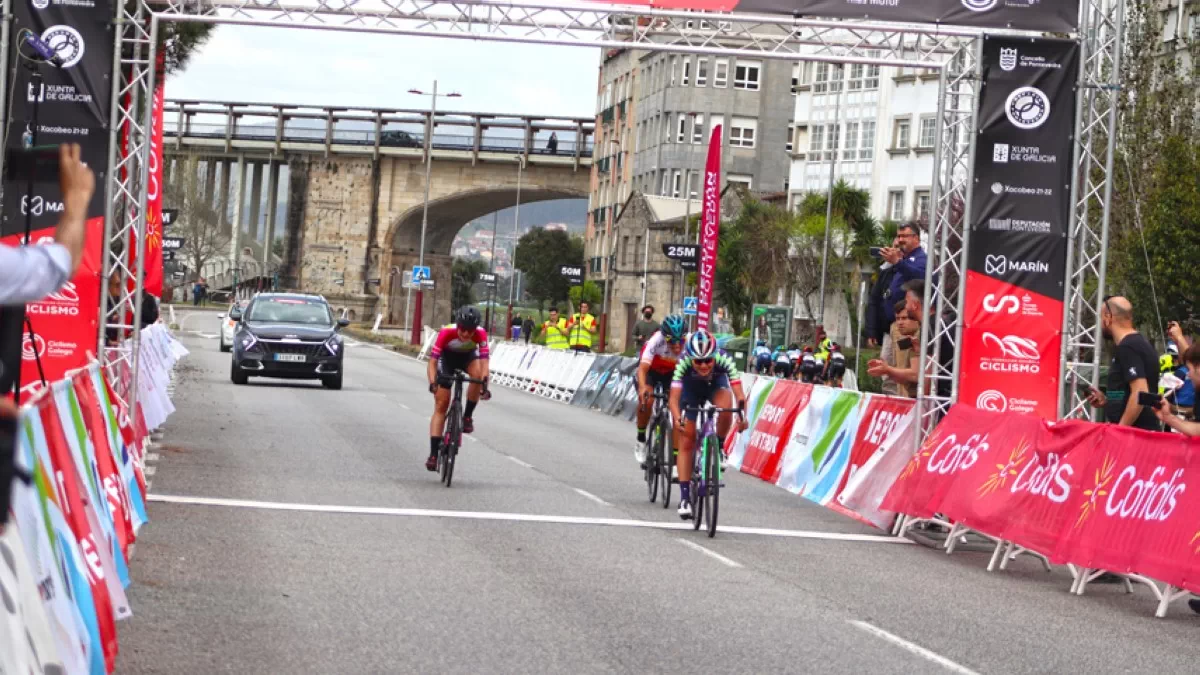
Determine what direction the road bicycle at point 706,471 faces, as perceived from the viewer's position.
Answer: facing the viewer

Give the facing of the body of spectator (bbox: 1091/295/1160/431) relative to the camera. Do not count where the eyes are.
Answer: to the viewer's left

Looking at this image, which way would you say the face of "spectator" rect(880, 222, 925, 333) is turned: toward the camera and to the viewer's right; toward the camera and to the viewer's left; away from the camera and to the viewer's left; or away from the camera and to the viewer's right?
toward the camera and to the viewer's left

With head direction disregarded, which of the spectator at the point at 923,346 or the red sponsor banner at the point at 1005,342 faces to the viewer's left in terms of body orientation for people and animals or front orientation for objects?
the spectator

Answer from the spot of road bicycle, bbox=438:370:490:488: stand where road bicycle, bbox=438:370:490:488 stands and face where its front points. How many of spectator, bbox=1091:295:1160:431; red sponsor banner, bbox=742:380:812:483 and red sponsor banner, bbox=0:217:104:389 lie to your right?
1

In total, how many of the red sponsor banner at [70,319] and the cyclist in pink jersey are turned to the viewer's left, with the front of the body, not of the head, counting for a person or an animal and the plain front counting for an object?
0

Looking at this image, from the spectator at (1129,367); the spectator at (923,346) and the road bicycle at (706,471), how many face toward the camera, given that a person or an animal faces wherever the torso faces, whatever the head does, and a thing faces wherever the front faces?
1

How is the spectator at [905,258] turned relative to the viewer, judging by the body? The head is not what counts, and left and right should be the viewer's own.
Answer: facing the viewer and to the left of the viewer

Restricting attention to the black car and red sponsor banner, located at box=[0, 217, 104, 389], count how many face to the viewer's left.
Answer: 0

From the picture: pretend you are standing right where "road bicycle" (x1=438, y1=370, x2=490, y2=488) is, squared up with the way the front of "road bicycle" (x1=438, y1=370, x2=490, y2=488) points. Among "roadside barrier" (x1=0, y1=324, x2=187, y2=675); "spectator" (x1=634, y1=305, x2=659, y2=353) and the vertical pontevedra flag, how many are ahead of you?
1

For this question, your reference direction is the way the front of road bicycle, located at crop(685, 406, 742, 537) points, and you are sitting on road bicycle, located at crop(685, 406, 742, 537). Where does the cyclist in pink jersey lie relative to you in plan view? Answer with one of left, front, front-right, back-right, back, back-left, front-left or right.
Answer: back-right

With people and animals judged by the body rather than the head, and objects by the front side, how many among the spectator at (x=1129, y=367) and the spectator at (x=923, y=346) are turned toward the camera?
0

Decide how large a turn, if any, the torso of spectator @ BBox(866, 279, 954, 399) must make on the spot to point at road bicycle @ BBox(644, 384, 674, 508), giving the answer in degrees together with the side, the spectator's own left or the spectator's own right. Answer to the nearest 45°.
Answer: approximately 45° to the spectator's own right

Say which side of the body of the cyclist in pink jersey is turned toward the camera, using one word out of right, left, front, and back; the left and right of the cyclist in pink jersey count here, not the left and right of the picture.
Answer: front

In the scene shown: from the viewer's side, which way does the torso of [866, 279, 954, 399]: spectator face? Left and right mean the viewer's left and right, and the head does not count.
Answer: facing to the left of the viewer

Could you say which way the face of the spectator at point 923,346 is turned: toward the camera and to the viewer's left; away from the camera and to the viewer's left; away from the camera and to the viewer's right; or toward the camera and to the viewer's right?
toward the camera and to the viewer's left
